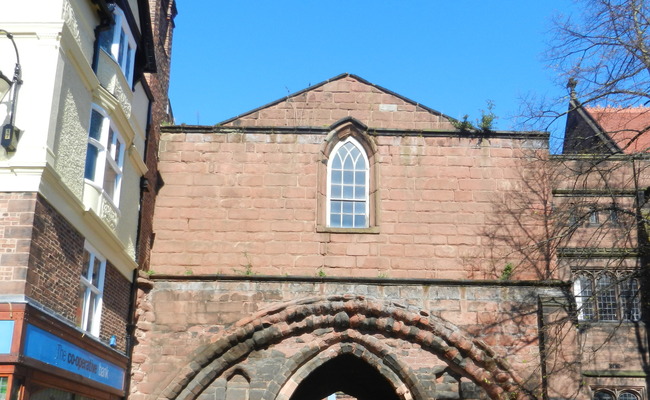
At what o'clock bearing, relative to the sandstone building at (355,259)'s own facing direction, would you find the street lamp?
The street lamp is roughly at 1 o'clock from the sandstone building.

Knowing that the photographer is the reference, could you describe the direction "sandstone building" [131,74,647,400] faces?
facing the viewer
